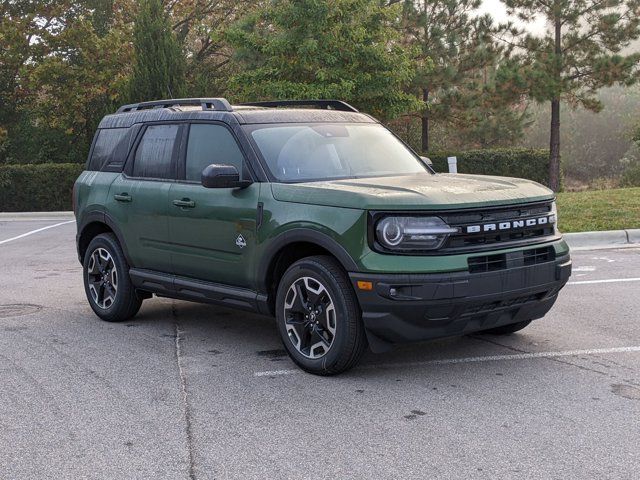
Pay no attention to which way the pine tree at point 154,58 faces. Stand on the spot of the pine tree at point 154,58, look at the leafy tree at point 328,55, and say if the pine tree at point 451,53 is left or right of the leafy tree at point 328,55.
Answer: left

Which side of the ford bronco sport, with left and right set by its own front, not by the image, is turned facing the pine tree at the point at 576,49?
left

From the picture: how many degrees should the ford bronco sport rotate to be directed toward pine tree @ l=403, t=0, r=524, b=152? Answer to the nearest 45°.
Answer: approximately 135° to its left

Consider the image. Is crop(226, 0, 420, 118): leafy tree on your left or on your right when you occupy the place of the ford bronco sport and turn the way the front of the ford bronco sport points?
on your left

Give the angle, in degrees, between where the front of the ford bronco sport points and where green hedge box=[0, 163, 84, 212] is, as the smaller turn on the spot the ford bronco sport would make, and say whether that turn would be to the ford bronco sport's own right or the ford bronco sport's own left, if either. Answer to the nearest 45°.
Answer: approximately 180°

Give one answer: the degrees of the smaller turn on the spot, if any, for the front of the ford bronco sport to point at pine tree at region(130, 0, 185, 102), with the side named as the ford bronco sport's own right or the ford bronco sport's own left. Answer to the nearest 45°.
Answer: approximately 135° to the ford bronco sport's own left

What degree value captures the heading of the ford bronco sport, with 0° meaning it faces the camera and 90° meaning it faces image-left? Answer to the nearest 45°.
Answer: approximately 315°
